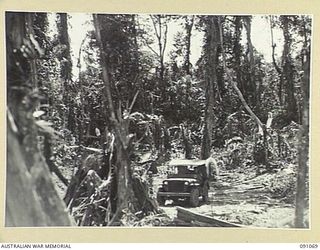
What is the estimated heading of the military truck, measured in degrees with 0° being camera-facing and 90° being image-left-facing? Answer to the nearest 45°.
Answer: approximately 45°
